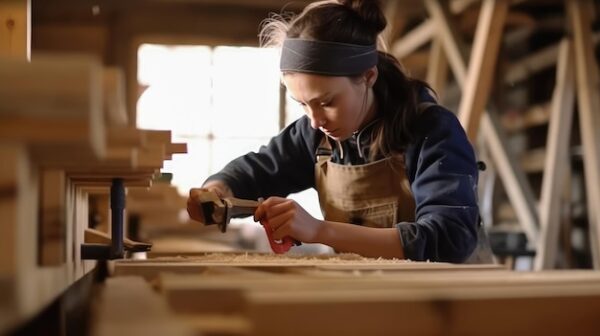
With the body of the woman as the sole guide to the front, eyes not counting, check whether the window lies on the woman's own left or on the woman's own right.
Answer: on the woman's own right

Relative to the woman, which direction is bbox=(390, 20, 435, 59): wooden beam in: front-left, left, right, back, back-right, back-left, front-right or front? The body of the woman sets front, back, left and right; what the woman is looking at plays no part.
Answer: back-right

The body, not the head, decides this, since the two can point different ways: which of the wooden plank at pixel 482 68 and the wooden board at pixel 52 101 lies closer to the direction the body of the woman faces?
the wooden board

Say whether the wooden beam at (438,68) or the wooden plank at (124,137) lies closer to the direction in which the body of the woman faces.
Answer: the wooden plank

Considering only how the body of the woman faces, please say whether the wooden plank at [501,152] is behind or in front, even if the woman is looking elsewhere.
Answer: behind

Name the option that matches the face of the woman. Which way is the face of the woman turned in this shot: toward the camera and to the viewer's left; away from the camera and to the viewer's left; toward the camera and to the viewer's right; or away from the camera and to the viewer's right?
toward the camera and to the viewer's left

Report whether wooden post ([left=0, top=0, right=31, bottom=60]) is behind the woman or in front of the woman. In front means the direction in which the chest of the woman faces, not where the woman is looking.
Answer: in front

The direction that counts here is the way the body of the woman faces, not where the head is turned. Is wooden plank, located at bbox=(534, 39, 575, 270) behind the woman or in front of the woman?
behind

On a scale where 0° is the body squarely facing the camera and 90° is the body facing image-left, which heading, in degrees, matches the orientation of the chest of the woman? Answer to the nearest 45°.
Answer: approximately 45°

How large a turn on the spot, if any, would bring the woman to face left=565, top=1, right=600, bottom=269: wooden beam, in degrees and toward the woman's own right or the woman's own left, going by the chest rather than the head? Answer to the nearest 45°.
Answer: approximately 180°
